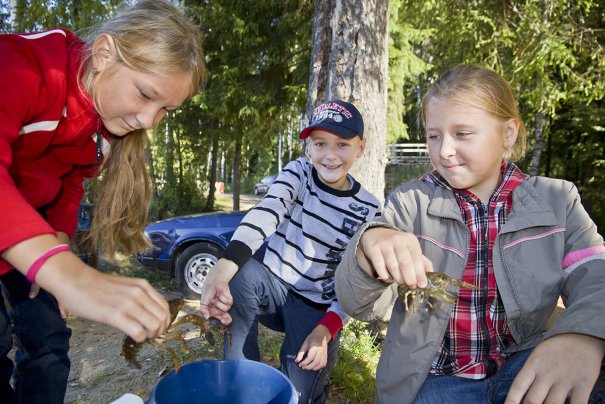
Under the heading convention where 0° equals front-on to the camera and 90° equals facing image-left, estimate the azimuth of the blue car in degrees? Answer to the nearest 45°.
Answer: approximately 90°

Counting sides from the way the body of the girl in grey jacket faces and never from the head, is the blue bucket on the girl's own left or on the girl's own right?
on the girl's own right

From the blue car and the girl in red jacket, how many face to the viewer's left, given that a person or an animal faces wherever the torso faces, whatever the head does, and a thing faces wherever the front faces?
1

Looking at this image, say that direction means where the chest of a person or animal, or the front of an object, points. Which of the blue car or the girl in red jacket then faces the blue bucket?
the girl in red jacket

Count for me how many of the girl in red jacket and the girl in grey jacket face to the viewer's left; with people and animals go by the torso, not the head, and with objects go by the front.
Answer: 0

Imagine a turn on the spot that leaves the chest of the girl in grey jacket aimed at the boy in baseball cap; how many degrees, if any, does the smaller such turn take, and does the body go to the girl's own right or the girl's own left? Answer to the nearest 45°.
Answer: approximately 135° to the girl's own right

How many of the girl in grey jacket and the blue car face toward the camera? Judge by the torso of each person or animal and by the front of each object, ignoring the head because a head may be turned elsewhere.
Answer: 1

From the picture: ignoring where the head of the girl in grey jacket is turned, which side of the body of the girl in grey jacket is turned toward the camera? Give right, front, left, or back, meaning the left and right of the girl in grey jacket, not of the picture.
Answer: front

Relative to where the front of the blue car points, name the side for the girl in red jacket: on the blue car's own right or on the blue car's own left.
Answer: on the blue car's own left

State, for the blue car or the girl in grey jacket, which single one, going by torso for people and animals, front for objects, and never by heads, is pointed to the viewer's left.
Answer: the blue car

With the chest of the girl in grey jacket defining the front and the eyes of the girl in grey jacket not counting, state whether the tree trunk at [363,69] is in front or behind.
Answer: behind

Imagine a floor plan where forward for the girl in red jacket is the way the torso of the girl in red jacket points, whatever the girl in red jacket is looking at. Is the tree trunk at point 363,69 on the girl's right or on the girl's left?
on the girl's left

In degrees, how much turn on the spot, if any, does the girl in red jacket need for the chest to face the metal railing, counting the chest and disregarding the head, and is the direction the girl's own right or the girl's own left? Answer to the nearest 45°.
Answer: approximately 90° to the girl's own left
